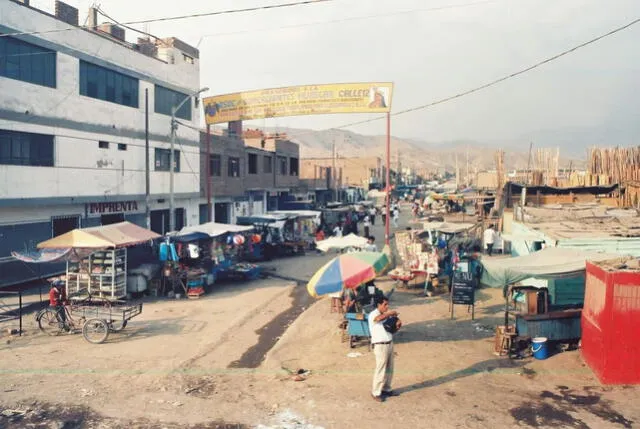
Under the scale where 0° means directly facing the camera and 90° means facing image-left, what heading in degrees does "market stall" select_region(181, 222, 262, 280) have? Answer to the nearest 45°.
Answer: approximately 315°

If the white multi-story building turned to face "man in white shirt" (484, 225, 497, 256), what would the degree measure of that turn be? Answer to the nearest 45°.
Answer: approximately 45° to its left

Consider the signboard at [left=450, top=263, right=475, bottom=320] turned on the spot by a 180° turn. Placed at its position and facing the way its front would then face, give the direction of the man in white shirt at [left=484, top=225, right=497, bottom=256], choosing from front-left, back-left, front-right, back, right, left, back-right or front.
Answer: front

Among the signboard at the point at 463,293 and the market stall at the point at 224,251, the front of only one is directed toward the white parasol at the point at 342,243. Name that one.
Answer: the market stall

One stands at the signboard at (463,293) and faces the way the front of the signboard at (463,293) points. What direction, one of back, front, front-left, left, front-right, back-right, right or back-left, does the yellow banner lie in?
back-right

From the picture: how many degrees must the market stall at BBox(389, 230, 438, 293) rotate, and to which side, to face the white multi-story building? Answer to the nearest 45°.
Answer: approximately 45° to its right

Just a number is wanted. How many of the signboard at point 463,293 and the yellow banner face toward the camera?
2

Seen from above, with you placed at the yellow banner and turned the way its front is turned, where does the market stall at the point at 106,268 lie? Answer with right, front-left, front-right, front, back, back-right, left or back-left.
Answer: front-right

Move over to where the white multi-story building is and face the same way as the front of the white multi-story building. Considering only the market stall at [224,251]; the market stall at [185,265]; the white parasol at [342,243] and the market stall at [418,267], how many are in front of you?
4

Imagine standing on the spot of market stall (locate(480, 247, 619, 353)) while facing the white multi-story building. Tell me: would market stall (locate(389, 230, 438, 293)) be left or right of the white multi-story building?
right

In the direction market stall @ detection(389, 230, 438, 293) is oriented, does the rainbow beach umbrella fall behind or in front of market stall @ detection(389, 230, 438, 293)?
in front

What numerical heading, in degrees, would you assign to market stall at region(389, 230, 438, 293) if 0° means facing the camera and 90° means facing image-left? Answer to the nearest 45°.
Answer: approximately 45°

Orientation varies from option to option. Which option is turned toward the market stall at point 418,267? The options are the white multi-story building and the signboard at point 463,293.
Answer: the white multi-story building

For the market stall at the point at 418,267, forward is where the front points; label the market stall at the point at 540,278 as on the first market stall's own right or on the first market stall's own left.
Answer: on the first market stall's own left

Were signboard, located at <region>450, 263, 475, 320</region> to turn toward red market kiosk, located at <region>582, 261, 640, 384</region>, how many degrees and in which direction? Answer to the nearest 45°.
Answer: approximately 45° to its left

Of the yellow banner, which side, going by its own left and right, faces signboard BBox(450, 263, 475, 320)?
front

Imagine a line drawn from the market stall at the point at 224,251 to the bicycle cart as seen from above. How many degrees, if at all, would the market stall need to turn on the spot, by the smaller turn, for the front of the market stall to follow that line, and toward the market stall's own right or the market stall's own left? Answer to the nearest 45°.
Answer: approximately 90° to the market stall's own right

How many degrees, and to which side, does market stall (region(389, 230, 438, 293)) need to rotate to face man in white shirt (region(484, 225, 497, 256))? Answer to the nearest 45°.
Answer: approximately 180°

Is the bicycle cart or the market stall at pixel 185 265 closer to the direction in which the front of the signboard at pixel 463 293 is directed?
the bicycle cart
